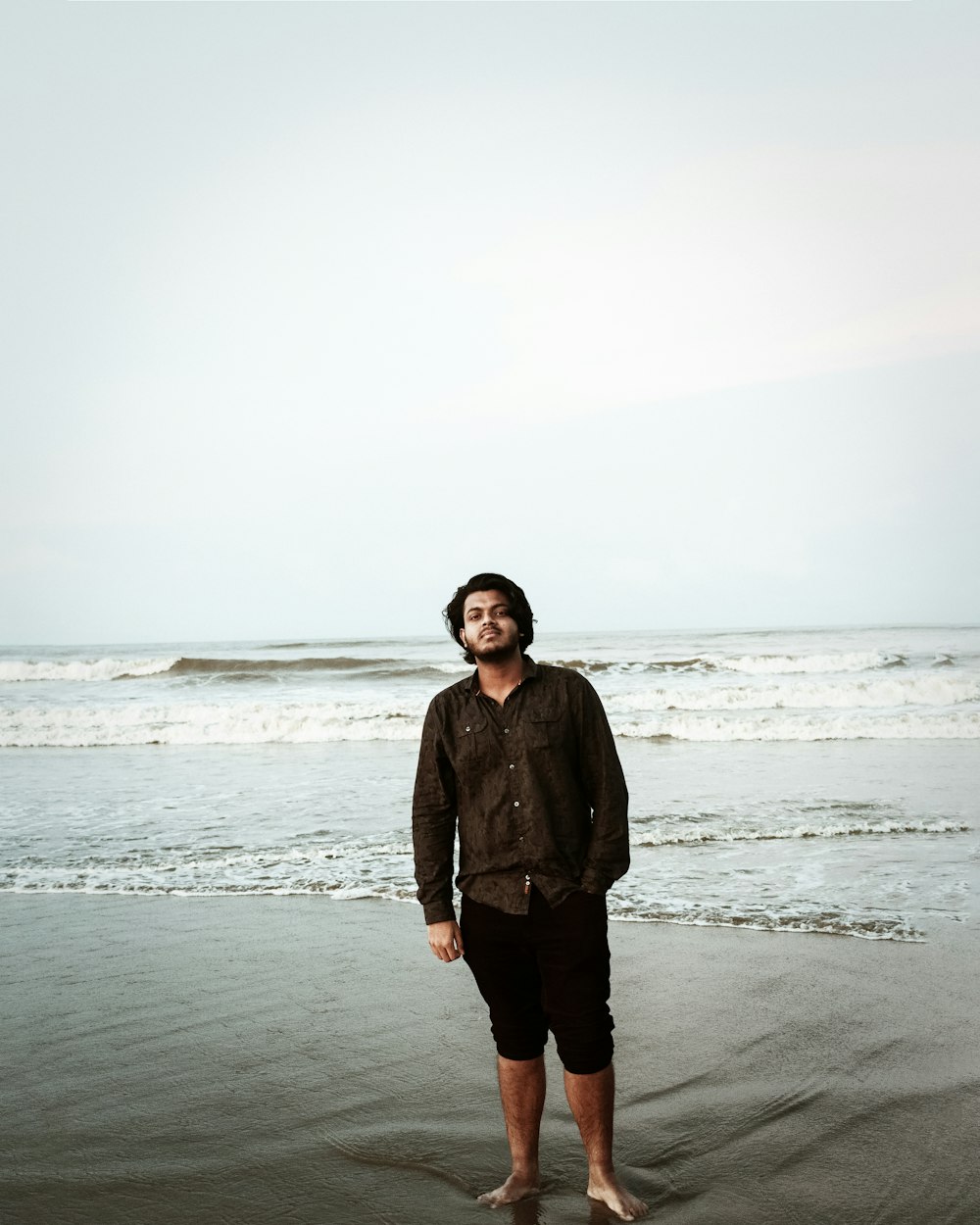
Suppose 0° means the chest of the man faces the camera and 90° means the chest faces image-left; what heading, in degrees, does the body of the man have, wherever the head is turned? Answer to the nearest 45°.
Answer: approximately 0°
